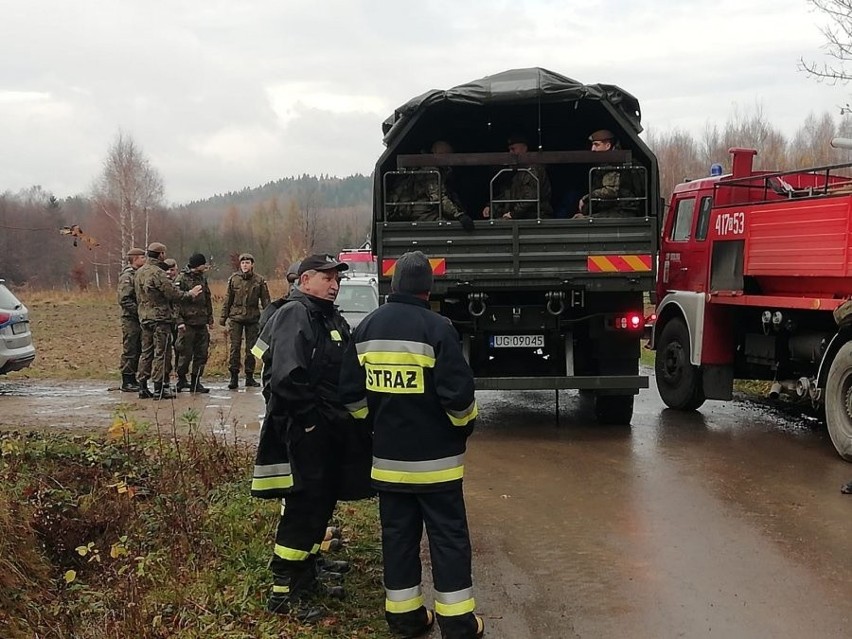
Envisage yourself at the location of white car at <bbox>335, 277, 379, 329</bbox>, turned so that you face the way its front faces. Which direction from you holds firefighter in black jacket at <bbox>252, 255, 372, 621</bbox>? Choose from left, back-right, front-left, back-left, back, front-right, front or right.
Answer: front

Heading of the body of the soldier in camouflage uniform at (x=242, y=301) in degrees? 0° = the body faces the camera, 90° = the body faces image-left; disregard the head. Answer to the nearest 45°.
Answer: approximately 0°

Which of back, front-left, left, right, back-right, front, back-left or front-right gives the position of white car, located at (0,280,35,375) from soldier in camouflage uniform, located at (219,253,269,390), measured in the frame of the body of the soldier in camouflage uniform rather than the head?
right

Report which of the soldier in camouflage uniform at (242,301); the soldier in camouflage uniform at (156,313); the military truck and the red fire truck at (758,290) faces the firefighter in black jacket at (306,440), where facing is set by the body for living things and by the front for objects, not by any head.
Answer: the soldier in camouflage uniform at (242,301)

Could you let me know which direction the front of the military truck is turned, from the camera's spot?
facing away from the viewer

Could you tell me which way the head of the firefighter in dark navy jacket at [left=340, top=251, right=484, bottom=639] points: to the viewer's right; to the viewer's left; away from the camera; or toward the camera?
away from the camera

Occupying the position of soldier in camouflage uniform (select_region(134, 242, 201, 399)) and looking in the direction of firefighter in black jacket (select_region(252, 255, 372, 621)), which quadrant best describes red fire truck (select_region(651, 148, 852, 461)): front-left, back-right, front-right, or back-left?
front-left

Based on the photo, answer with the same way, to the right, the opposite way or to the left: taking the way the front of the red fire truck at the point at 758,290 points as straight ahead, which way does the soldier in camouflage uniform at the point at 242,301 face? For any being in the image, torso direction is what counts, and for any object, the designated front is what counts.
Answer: the opposite way

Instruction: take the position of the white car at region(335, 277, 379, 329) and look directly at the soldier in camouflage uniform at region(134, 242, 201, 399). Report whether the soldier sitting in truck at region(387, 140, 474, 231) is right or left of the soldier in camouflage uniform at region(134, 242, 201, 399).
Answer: left

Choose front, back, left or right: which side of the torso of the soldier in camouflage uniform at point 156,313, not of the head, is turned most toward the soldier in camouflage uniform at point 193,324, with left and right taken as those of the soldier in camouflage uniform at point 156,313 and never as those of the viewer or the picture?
front

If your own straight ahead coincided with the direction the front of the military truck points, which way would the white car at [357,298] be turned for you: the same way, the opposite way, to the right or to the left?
the opposite way

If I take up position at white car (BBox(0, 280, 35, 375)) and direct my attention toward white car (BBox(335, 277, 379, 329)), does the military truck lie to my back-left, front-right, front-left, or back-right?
front-right

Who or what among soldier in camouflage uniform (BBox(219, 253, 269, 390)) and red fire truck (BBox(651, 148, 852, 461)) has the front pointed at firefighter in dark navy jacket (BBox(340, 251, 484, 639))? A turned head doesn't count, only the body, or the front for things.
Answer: the soldier in camouflage uniform

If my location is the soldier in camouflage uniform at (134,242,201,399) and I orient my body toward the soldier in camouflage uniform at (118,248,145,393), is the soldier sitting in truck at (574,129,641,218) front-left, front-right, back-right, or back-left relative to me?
back-right

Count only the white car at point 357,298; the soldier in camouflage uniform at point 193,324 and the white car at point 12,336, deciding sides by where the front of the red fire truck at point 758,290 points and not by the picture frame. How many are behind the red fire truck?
0
